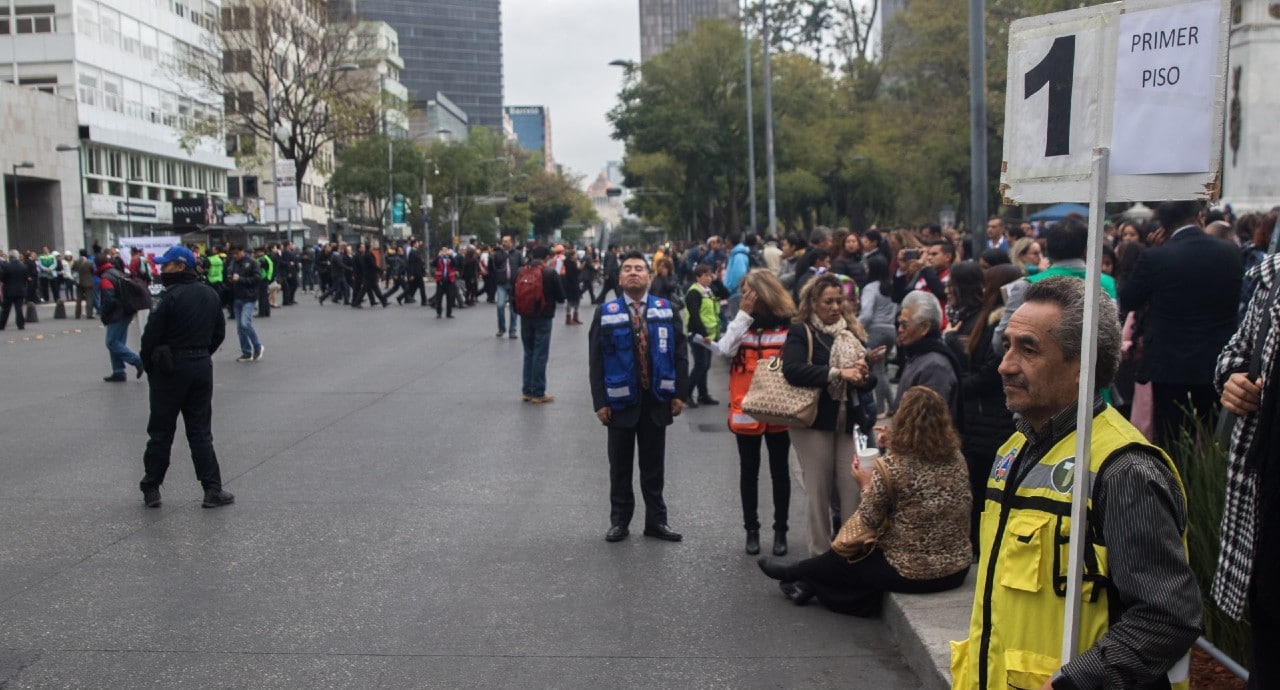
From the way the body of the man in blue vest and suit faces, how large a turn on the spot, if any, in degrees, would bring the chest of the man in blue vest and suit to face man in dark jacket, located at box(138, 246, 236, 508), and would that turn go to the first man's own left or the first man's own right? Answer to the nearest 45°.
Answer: approximately 90° to the first man's own right

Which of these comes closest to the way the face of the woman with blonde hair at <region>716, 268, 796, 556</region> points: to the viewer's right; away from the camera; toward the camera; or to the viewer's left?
to the viewer's left

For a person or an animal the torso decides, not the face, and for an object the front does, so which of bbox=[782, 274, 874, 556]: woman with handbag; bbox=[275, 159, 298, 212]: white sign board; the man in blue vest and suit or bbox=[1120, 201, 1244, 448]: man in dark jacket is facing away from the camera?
the man in dark jacket

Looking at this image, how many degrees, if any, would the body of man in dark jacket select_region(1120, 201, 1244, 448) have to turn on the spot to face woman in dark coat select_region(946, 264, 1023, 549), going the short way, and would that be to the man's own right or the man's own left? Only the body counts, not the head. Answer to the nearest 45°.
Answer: approximately 135° to the man's own left

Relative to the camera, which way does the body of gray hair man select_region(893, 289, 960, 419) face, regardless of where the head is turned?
to the viewer's left

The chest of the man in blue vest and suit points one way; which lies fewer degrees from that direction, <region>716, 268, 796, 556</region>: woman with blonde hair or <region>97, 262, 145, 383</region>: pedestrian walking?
the woman with blonde hair

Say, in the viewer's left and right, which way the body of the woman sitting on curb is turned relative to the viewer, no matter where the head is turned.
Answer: facing away from the viewer and to the left of the viewer

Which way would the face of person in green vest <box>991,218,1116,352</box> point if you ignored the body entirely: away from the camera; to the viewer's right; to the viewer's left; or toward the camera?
away from the camera

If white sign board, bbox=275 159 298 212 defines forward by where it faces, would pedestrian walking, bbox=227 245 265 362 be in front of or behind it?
in front

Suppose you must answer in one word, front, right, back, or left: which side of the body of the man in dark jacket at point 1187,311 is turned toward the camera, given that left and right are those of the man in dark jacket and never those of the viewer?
back

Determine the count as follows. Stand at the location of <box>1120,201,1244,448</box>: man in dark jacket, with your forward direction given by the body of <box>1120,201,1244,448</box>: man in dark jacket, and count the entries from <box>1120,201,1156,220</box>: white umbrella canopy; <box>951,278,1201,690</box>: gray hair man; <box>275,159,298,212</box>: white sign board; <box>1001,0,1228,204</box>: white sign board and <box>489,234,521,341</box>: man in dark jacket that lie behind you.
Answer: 2

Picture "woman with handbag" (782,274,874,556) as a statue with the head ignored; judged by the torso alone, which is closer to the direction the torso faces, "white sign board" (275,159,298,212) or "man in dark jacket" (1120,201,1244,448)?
the man in dark jacket

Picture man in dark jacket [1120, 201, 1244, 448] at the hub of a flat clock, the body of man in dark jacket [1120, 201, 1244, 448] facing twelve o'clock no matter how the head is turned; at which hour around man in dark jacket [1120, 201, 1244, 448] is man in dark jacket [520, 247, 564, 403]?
man in dark jacket [520, 247, 564, 403] is roughly at 10 o'clock from man in dark jacket [1120, 201, 1244, 448].

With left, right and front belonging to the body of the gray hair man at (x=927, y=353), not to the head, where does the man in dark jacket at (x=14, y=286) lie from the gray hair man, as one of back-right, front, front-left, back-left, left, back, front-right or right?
front-right
